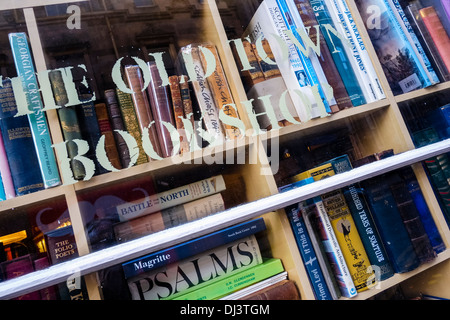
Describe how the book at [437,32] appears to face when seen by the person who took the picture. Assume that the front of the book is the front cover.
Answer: facing to the right of the viewer

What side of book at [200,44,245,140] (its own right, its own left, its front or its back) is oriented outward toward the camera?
right

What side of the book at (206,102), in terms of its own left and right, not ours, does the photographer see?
right

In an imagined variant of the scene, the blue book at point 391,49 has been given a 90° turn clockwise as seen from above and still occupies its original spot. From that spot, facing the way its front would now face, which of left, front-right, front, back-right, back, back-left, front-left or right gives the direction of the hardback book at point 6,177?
front

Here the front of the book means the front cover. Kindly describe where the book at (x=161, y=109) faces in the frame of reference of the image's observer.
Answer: facing to the right of the viewer
